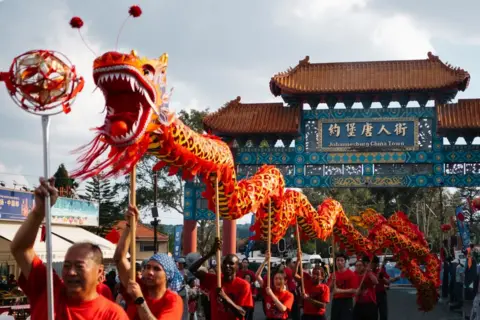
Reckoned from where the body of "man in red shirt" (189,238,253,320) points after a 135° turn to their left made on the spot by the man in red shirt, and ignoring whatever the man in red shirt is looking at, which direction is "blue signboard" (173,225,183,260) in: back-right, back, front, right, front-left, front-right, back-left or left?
front-left

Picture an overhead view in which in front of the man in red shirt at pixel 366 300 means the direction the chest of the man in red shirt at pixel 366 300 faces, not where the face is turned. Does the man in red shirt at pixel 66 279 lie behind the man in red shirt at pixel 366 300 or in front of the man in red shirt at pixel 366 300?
in front

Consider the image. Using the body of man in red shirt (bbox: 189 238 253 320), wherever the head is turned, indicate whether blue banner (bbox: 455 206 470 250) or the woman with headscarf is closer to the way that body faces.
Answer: the woman with headscarf

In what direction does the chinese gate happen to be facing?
toward the camera

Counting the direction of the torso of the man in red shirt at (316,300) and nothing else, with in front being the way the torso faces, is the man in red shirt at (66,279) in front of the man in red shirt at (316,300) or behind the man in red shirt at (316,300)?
in front

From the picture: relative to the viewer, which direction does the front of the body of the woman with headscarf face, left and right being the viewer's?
facing the viewer and to the left of the viewer

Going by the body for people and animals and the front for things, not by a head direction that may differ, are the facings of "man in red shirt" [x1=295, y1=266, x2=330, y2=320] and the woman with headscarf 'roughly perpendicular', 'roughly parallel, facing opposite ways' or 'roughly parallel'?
roughly parallel

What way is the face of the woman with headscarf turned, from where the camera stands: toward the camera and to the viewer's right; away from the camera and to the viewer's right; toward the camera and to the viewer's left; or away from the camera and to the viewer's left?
toward the camera and to the viewer's left

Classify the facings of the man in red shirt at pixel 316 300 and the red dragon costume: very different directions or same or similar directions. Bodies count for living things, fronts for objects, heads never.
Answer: same or similar directions

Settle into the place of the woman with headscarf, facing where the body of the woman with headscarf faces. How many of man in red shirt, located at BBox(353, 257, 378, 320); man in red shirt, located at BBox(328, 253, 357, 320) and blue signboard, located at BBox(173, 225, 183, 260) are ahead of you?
0

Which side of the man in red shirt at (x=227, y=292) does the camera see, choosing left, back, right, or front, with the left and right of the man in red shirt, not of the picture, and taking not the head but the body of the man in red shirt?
front

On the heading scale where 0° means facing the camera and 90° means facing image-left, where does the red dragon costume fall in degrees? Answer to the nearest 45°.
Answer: approximately 45°

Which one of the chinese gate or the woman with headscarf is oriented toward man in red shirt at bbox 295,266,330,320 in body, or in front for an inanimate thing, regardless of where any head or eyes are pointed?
the chinese gate
